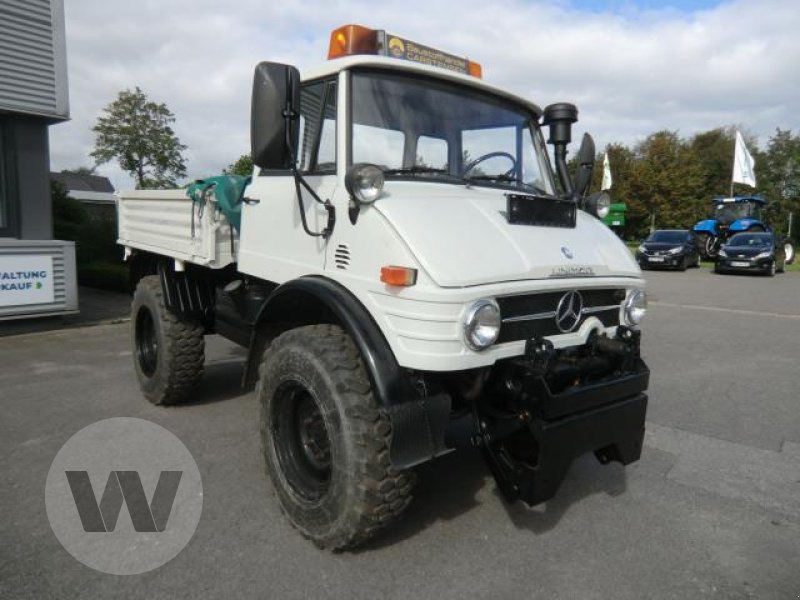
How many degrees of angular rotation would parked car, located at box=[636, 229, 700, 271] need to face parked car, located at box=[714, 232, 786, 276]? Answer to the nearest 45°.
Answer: approximately 135° to its left

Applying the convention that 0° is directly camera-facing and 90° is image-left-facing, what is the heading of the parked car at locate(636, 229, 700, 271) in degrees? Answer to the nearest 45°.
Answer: approximately 45°

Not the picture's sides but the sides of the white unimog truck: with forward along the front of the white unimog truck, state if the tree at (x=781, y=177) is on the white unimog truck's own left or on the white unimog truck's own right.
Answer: on the white unimog truck's own left

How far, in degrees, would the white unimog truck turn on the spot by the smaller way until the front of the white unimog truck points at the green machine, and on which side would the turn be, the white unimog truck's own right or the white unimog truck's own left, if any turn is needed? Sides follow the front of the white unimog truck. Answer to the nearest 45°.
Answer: approximately 90° to the white unimog truck's own left

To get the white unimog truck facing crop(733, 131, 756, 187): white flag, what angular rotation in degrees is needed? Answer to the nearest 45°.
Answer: approximately 90° to its left
